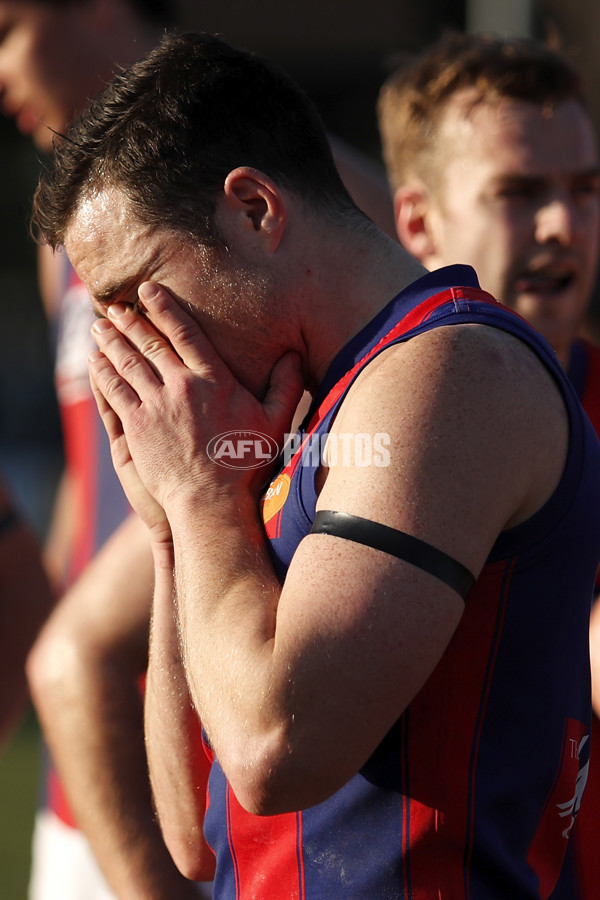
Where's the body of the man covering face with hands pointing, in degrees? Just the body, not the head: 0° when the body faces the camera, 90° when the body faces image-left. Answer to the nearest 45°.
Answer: approximately 90°
